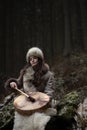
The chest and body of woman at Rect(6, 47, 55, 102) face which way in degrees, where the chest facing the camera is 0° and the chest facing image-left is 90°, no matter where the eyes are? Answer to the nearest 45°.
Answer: approximately 45°

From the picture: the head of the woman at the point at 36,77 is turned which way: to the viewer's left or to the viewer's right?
to the viewer's left
